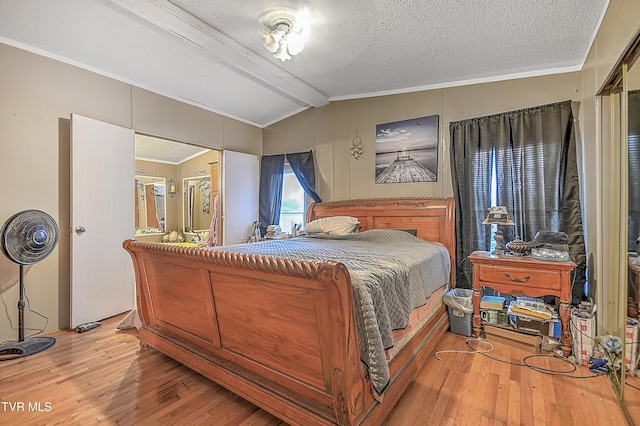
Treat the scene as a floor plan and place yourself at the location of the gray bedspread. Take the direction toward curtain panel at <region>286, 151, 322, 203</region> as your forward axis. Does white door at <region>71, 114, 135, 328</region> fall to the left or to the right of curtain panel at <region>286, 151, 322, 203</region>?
left

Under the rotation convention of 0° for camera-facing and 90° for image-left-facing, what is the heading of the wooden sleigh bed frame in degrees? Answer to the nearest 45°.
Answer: approximately 45°

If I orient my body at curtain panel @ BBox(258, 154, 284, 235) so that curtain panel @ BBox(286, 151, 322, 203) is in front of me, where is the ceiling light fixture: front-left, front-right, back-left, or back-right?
front-right

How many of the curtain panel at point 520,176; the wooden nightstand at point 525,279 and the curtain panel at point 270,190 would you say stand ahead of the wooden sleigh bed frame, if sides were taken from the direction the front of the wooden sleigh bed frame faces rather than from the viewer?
0

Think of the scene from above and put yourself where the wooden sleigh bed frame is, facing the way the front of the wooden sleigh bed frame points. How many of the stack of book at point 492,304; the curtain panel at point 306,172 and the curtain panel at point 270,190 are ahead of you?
0

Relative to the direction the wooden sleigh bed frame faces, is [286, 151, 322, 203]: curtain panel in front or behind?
behind

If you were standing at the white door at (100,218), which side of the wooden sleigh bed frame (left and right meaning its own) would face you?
right

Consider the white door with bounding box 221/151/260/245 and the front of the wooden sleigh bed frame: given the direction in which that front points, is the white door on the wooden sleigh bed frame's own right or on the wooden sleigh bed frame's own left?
on the wooden sleigh bed frame's own right

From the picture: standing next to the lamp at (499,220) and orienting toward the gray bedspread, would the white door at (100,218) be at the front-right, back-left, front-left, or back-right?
front-right

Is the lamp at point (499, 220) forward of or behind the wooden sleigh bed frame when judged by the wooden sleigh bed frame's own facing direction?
behind
